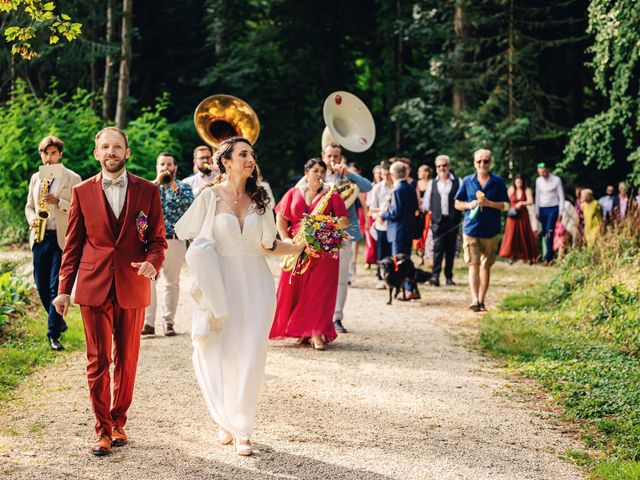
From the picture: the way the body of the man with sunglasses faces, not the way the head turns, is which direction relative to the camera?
toward the camera

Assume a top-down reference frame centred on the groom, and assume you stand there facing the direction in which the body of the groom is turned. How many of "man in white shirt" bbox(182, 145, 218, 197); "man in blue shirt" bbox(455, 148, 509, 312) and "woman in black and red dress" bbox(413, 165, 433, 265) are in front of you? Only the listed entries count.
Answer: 0

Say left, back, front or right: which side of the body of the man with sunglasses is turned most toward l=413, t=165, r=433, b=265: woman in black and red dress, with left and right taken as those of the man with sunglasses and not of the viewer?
back

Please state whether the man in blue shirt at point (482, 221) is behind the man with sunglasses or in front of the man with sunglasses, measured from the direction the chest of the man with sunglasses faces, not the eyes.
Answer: in front

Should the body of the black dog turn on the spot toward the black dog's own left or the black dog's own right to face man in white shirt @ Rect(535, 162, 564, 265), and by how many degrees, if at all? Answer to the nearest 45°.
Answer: approximately 180°

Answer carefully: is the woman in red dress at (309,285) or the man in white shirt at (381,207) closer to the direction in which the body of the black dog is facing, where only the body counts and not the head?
the woman in red dress

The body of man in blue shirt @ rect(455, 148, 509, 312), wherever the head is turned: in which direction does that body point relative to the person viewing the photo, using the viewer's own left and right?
facing the viewer

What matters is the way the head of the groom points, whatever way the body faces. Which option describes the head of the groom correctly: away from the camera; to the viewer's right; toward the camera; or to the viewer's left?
toward the camera

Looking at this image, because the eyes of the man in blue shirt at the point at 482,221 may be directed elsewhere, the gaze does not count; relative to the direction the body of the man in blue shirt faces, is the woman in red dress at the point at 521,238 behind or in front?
behind

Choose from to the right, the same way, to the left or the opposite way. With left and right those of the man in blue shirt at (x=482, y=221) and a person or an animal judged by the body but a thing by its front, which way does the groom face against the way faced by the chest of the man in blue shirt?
the same way

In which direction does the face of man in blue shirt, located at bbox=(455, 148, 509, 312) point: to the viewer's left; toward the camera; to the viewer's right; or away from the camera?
toward the camera

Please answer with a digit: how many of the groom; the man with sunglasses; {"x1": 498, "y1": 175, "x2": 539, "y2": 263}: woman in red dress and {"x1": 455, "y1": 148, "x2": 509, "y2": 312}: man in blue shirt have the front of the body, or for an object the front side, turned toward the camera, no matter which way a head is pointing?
4

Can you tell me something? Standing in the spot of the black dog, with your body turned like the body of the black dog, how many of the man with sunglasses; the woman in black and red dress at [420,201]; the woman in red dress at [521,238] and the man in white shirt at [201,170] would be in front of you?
1

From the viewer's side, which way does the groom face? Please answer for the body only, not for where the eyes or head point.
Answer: toward the camera

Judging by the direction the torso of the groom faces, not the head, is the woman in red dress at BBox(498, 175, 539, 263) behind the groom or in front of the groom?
behind

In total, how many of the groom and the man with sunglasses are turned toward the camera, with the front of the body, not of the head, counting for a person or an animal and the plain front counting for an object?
2

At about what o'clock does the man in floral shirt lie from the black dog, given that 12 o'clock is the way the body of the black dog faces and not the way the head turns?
The man in floral shirt is roughly at 12 o'clock from the black dog.
